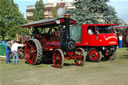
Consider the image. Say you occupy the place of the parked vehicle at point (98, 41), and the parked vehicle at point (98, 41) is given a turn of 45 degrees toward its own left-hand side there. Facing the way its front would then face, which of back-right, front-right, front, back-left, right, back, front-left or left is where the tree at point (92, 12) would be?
left

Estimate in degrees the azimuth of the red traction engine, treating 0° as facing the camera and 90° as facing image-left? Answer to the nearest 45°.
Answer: approximately 315°

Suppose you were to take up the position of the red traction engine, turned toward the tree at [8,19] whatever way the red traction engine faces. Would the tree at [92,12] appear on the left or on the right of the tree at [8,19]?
right

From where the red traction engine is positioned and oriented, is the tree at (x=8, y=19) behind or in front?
behind

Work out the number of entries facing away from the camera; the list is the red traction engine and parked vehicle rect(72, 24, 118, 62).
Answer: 0

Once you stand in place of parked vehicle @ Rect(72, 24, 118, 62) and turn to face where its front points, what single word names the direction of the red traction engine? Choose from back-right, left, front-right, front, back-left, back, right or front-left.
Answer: right

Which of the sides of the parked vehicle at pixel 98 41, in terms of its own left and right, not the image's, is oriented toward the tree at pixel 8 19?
back
